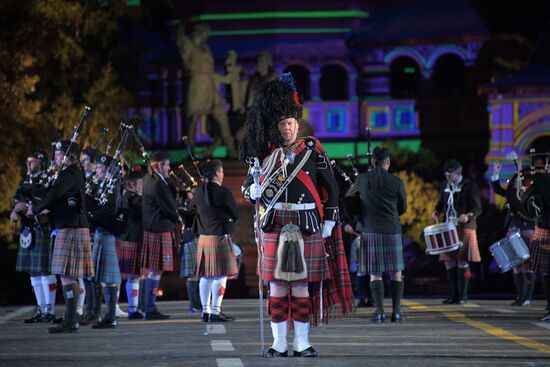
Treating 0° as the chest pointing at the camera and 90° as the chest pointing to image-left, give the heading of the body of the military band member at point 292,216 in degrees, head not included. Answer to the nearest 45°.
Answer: approximately 0°

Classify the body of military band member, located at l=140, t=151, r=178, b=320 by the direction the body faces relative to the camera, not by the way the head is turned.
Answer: to the viewer's right

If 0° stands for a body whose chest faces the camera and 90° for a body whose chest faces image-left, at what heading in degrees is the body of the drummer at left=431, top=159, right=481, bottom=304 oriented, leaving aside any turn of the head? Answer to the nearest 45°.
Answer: approximately 45°
